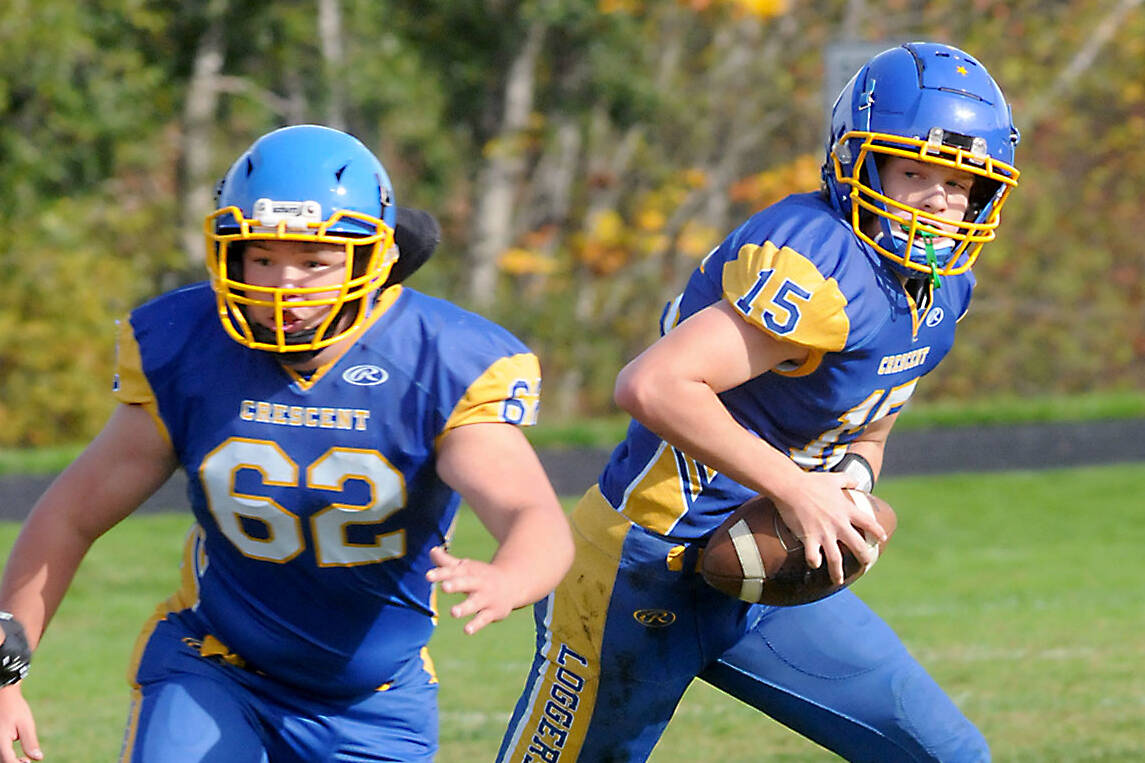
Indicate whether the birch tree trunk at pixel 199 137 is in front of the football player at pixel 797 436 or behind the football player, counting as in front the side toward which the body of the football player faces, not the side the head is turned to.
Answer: behind

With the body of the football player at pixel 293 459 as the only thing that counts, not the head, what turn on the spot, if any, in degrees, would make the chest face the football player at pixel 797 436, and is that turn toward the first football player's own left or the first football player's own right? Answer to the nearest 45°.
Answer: approximately 90° to the first football player's own left

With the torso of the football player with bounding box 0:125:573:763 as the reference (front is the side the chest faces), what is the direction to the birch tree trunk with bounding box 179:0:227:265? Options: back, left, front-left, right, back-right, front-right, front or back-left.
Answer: back

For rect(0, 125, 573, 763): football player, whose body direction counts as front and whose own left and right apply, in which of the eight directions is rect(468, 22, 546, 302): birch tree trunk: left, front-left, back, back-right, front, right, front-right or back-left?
back

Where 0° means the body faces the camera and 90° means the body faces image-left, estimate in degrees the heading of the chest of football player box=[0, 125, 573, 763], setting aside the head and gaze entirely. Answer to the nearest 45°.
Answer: approximately 0°

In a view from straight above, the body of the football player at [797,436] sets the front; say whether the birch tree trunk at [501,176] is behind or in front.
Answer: behind
